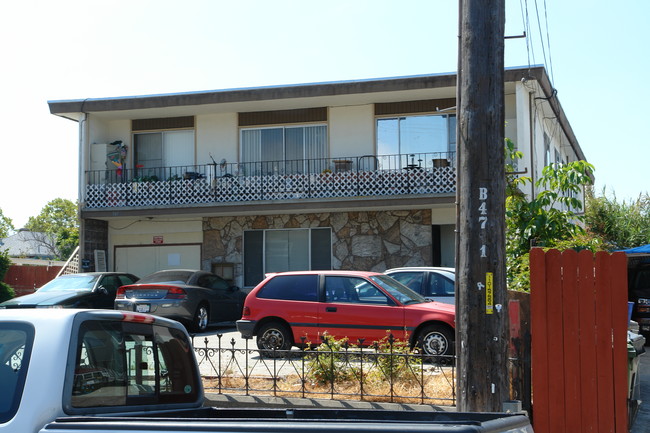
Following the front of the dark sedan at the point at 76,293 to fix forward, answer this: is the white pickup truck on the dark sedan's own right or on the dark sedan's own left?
on the dark sedan's own left

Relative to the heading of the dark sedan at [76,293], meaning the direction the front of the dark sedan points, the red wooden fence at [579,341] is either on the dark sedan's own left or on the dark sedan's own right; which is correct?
on the dark sedan's own left

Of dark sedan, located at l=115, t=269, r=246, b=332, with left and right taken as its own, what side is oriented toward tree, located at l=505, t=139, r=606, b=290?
right

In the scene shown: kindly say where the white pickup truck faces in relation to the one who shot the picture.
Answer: facing away from the viewer and to the left of the viewer

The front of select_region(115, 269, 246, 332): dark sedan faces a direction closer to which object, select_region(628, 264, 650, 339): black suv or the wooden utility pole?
the black suv

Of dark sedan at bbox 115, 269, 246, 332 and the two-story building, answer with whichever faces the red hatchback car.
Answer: the two-story building

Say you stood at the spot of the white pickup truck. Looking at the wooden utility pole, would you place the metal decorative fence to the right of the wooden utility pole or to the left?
left

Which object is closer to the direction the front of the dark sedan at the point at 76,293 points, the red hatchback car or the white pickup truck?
the white pickup truck

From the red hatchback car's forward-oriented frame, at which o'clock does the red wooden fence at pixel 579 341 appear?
The red wooden fence is roughly at 2 o'clock from the red hatchback car.

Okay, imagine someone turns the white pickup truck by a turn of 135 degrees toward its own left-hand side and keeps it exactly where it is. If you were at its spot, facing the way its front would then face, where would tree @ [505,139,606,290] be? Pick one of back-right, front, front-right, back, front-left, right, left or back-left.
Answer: back-left

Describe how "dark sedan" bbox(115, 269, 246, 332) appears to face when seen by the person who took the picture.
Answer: facing away from the viewer and to the right of the viewer

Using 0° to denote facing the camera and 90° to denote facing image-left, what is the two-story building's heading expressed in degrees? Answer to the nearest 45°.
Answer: approximately 0°

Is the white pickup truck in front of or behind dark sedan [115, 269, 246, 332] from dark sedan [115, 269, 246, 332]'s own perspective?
behind
